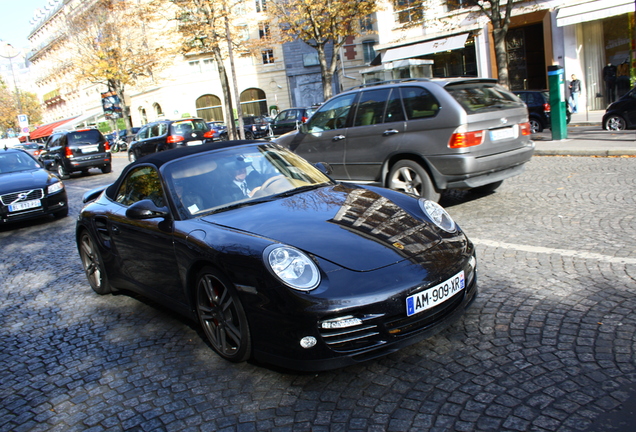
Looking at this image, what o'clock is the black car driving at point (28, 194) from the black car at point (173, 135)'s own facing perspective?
The black car driving is roughly at 8 o'clock from the black car.

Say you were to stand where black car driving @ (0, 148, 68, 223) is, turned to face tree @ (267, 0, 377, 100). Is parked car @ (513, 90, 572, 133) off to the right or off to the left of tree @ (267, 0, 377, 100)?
right

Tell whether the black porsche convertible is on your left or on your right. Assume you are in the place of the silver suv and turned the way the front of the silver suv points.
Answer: on your left

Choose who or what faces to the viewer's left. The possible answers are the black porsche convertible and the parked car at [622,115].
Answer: the parked car

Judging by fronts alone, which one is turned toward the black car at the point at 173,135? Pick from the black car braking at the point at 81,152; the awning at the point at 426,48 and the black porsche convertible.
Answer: the awning

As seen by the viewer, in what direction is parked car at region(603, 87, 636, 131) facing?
to the viewer's left

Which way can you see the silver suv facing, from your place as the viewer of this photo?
facing away from the viewer and to the left of the viewer

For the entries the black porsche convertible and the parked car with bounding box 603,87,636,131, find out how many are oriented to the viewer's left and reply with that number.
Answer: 1

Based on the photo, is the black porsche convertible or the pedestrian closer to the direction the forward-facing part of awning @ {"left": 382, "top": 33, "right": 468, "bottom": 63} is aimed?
the black porsche convertible

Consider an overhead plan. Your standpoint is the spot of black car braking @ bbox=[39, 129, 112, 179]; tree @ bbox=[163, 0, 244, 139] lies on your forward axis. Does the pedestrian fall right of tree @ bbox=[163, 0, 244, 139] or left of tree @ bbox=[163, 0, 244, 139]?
right
